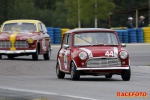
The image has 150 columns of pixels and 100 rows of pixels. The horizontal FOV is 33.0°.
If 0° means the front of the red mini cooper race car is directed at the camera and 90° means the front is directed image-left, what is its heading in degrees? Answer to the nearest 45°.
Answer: approximately 0°

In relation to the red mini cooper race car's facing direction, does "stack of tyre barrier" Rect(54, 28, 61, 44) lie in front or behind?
behind

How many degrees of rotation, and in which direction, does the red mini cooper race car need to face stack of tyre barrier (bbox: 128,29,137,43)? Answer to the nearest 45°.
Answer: approximately 180°

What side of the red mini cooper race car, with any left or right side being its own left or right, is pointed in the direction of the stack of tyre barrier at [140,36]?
back
